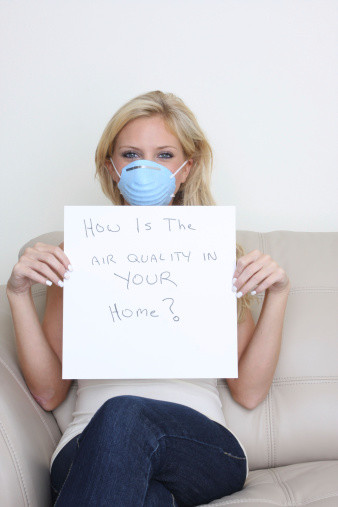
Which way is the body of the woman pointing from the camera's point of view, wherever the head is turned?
toward the camera

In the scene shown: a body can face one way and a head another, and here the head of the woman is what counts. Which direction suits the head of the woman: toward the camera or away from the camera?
toward the camera

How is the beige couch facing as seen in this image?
toward the camera
